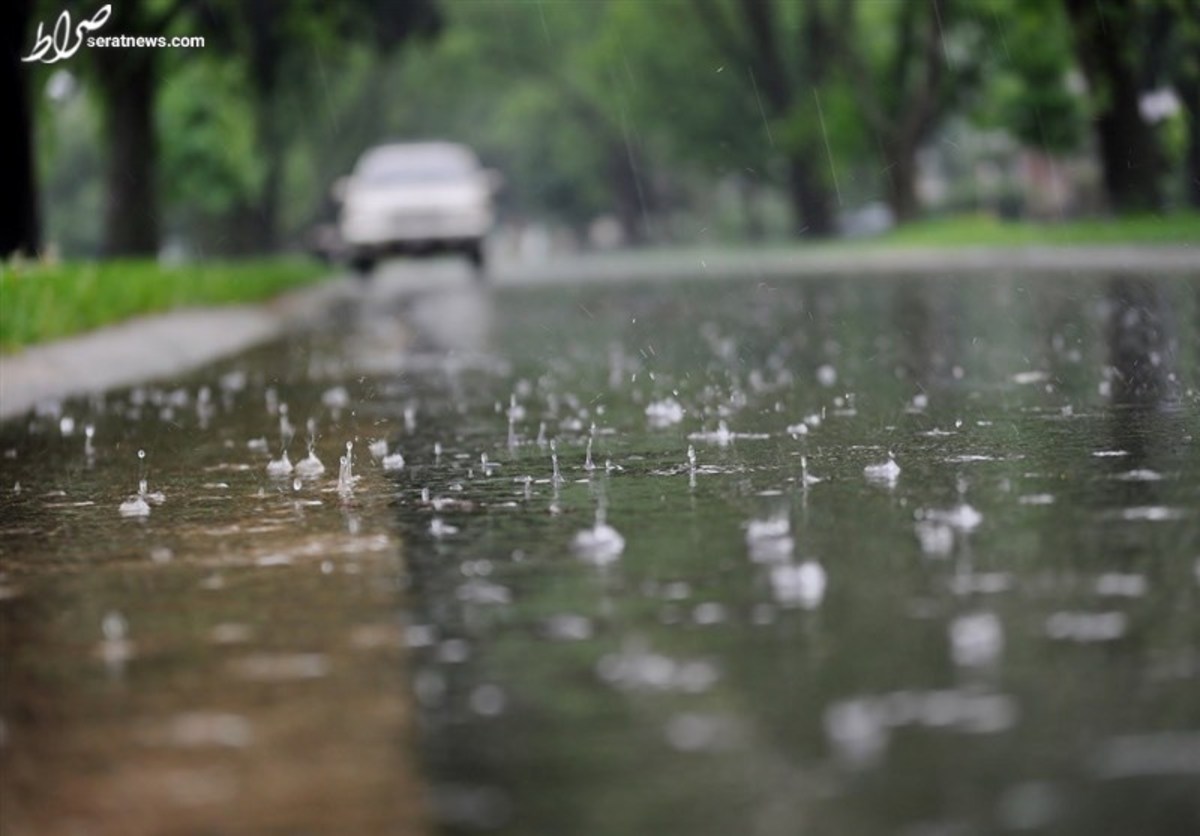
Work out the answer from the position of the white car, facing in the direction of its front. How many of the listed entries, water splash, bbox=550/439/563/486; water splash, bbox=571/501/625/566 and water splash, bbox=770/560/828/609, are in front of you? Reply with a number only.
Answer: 3

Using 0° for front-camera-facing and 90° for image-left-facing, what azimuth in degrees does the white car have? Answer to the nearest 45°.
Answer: approximately 0°

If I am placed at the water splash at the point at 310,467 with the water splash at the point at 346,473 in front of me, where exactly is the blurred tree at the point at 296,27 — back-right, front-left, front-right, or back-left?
back-left

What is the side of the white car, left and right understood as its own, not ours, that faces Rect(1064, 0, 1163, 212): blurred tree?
left

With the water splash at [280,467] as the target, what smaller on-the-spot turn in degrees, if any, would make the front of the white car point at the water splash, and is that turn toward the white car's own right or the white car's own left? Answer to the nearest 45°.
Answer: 0° — it already faces it

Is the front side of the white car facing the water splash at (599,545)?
yes

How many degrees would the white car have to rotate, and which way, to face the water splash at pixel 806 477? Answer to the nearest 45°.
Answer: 0° — it already faces it

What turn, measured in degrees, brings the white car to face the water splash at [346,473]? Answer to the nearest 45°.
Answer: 0° — it already faces it

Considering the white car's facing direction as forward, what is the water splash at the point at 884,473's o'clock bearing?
The water splash is roughly at 12 o'clock from the white car.
